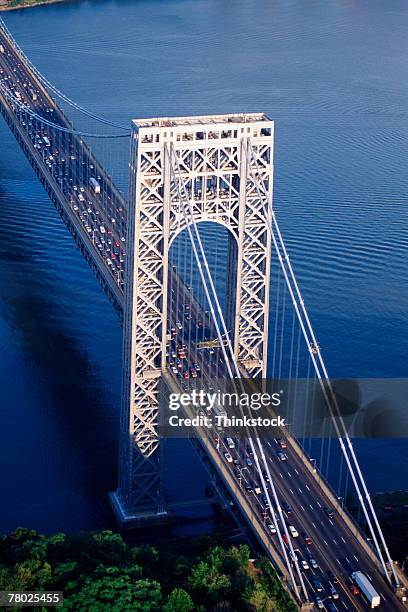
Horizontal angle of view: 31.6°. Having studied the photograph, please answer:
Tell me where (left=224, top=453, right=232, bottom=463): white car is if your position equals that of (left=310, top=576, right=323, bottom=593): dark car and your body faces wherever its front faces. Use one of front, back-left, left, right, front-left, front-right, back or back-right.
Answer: back

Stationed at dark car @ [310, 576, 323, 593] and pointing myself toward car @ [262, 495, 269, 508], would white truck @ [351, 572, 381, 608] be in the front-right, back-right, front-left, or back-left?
back-right

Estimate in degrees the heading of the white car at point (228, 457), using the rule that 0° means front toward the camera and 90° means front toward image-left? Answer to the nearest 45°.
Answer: approximately 315°

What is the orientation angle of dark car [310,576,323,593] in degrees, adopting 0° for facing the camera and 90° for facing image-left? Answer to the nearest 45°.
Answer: approximately 315°

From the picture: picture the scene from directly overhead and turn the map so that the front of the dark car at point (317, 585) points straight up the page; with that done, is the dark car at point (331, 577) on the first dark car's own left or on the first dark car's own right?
on the first dark car's own left

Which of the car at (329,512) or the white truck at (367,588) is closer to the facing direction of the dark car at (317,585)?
the white truck

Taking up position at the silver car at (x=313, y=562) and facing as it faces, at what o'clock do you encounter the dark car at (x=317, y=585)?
The dark car is roughly at 1 o'clock from the silver car.

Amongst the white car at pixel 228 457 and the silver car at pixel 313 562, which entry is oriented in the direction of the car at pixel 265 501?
the white car at pixel 228 457

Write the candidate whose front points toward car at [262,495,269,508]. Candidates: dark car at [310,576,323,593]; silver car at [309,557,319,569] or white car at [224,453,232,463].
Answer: white car at [224,453,232,463]

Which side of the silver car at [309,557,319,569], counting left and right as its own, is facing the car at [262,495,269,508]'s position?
back
